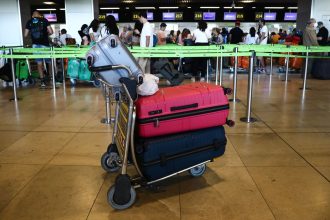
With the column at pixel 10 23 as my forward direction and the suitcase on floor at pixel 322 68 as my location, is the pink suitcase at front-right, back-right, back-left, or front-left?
front-left

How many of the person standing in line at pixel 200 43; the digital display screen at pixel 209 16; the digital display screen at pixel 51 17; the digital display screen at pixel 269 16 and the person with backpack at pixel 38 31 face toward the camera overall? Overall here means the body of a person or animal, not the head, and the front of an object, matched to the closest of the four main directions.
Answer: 3

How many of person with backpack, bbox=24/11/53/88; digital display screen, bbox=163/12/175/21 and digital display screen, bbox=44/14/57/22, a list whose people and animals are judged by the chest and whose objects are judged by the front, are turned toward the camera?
2

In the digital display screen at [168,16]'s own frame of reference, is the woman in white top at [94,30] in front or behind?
in front

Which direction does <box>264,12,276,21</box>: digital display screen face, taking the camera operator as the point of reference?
facing the viewer

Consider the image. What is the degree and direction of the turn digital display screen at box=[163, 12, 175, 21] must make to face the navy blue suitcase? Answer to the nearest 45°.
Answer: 0° — it already faces it

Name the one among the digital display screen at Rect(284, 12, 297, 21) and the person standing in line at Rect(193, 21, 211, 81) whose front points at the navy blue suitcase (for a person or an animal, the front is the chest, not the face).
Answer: the digital display screen

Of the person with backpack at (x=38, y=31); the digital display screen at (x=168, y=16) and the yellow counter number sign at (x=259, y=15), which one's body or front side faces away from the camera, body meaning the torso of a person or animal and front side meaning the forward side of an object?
the person with backpack

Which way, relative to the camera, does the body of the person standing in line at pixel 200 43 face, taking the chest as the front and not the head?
away from the camera

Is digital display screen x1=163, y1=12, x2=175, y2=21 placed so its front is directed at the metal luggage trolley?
yes

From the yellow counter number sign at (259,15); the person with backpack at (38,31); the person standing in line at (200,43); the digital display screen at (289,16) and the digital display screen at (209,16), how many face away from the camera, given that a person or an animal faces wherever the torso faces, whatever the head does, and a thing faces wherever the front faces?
2

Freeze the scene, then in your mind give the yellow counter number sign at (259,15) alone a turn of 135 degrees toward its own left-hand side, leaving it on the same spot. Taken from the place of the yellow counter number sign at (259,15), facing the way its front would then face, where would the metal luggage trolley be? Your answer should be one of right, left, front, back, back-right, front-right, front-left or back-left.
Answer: back-right

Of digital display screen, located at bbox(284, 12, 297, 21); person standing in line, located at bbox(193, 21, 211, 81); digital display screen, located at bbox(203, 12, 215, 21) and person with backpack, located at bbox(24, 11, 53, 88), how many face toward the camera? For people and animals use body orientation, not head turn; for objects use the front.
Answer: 2

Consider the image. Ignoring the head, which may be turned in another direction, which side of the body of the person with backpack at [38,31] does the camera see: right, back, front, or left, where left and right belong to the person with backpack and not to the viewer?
back

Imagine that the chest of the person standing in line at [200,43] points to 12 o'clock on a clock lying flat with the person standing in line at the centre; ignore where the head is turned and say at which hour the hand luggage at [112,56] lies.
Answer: The hand luggage is roughly at 6 o'clock from the person standing in line.

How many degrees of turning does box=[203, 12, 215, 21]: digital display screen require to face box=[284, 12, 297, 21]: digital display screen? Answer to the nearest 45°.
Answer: approximately 90° to its left

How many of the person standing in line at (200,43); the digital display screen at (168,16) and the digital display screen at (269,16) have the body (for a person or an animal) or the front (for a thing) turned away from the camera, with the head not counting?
1

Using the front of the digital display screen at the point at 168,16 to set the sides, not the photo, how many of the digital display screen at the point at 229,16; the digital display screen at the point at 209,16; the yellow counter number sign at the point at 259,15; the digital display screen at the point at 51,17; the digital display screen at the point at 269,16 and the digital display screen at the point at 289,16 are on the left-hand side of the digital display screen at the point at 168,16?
5

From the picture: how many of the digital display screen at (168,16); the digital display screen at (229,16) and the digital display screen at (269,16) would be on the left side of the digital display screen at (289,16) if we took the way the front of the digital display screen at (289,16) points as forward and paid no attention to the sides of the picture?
0

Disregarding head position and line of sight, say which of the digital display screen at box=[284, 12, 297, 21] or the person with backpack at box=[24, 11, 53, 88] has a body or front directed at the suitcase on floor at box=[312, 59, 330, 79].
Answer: the digital display screen

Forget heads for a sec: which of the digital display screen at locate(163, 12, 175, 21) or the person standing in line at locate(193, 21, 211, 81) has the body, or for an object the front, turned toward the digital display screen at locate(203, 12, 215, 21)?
the person standing in line

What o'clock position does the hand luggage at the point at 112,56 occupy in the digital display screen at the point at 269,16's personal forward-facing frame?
The hand luggage is roughly at 12 o'clock from the digital display screen.
